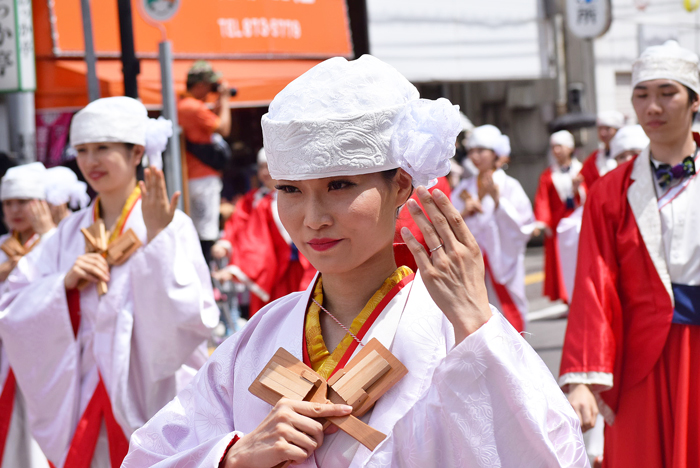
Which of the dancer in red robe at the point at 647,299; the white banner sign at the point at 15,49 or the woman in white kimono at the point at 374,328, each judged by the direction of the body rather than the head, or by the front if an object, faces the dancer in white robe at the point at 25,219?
the white banner sign

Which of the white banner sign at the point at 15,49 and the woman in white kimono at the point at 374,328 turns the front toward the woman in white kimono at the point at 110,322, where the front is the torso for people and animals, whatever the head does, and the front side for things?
the white banner sign

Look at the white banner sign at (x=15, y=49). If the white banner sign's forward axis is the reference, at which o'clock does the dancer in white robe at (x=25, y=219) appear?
The dancer in white robe is roughly at 12 o'clock from the white banner sign.

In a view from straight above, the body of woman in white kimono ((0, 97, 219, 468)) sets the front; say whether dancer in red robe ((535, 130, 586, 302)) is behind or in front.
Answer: behind

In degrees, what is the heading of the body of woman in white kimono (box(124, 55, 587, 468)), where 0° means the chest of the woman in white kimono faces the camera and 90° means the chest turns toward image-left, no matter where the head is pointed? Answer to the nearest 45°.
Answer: approximately 45°
